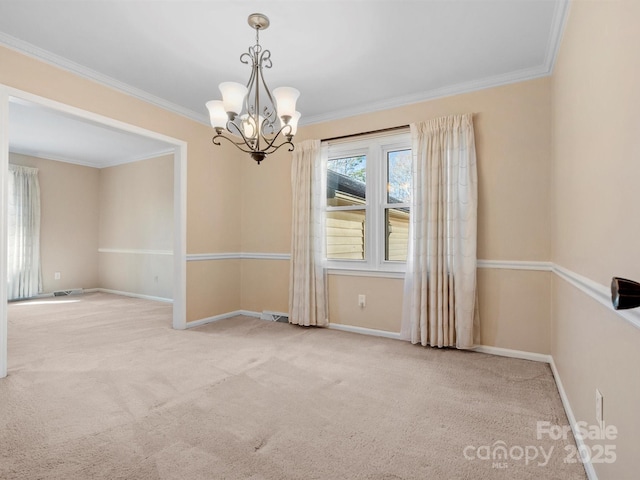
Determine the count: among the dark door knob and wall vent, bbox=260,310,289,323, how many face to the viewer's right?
0

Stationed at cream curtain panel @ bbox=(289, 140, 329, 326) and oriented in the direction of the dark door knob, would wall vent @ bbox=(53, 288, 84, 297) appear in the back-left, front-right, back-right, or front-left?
back-right

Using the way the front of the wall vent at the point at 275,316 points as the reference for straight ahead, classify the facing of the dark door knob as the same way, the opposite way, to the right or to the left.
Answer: to the right

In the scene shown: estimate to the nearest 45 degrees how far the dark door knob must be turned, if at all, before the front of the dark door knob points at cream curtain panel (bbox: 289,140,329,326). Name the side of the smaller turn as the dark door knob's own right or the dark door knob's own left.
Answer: approximately 45° to the dark door knob's own right

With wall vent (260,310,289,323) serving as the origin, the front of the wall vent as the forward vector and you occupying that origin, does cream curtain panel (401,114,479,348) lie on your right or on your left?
on your left

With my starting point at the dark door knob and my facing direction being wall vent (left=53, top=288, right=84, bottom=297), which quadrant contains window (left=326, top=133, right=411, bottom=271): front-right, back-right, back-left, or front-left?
front-right

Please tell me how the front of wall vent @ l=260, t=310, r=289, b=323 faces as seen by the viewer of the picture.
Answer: facing the viewer and to the left of the viewer

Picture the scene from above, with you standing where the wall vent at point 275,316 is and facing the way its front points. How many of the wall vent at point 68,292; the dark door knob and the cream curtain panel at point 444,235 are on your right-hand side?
1

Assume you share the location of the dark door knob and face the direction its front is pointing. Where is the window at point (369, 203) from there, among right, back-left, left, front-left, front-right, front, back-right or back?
front-right

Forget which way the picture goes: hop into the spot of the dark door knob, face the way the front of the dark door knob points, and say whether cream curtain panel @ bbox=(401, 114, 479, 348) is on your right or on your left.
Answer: on your right

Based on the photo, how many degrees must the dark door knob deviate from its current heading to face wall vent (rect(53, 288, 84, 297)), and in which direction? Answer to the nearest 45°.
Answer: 0° — it already faces it

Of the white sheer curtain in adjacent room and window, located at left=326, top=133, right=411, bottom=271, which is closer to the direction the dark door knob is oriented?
the white sheer curtain in adjacent room

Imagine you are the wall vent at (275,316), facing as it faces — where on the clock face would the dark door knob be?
The dark door knob is roughly at 10 o'clock from the wall vent.
